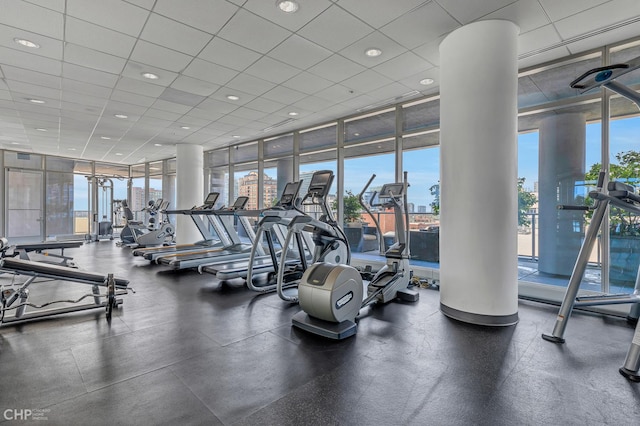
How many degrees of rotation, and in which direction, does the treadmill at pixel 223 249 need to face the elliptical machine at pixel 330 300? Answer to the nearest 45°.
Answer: approximately 135° to its right

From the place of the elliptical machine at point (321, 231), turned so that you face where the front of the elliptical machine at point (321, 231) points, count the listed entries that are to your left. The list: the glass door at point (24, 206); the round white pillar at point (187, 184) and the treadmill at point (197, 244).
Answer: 3

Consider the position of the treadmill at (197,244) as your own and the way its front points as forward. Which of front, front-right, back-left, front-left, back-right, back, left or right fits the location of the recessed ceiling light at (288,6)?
back-right

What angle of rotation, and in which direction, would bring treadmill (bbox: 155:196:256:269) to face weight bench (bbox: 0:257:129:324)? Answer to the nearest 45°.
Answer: approximately 180°

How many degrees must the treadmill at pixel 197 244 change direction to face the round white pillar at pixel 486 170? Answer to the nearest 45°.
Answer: approximately 90° to its right

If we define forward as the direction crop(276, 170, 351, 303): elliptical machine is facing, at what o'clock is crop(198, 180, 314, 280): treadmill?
The treadmill is roughly at 9 o'clock from the elliptical machine.

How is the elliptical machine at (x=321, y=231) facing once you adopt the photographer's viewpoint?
facing away from the viewer and to the right of the viewer

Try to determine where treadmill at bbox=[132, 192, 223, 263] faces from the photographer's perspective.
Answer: facing away from the viewer and to the right of the viewer

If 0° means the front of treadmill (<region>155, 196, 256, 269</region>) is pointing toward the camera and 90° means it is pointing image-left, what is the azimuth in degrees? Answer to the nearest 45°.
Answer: approximately 225°

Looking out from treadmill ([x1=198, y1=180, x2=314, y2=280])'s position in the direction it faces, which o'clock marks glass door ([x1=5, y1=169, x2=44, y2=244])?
The glass door is roughly at 9 o'clock from the treadmill.

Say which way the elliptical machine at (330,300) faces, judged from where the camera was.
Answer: facing away from the viewer and to the right of the viewer
